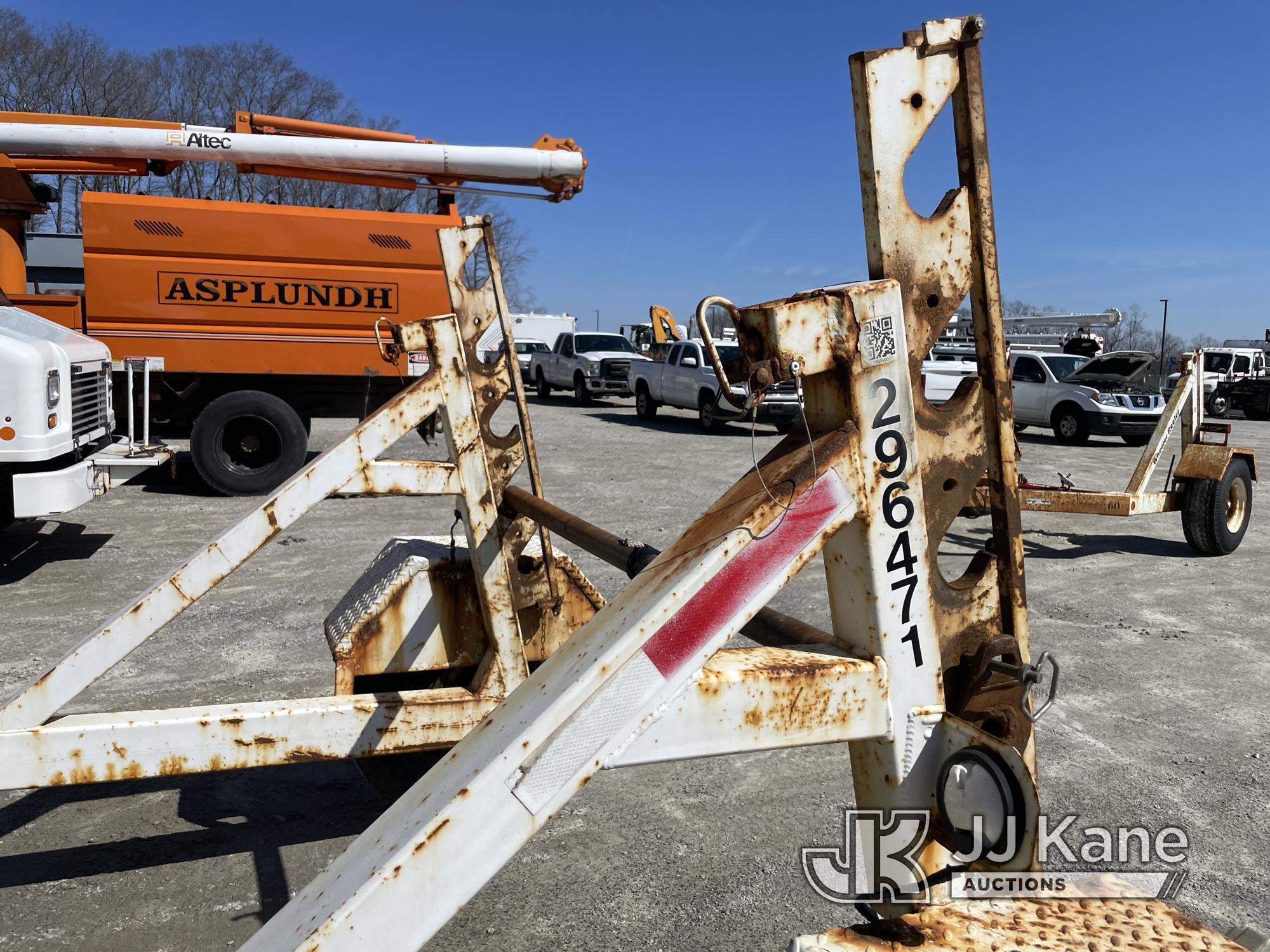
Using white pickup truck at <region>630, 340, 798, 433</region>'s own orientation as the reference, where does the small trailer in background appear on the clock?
The small trailer in background is roughly at 1 o'clock from the white pickup truck.

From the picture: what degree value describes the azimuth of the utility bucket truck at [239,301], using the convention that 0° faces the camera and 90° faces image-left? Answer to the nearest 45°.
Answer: approximately 90°

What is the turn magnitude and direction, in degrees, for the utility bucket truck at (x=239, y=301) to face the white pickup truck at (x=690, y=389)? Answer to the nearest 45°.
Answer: approximately 135° to its right

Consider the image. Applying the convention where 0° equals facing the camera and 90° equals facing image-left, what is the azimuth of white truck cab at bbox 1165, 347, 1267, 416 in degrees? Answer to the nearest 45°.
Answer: approximately 45°

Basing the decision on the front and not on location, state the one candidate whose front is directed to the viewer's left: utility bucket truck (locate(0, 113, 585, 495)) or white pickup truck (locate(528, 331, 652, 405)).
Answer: the utility bucket truck

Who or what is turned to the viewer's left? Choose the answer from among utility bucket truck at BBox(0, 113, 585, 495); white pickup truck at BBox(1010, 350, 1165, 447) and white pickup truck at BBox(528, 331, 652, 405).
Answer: the utility bucket truck

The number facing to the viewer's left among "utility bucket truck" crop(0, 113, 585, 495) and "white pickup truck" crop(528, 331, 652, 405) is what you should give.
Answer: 1

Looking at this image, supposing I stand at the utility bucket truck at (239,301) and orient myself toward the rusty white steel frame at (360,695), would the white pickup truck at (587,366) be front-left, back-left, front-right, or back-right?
back-left

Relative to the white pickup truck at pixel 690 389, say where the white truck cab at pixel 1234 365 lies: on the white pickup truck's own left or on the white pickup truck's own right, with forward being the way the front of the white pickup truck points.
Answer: on the white pickup truck's own left

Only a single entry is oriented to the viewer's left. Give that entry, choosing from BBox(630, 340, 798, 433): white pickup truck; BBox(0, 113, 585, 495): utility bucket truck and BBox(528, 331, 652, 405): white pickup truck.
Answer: the utility bucket truck

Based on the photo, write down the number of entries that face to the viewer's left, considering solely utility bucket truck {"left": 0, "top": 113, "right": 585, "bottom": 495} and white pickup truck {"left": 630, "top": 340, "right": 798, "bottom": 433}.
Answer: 1

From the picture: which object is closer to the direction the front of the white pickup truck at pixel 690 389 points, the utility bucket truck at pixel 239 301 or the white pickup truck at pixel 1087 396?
the white pickup truck at pixel 1087 396

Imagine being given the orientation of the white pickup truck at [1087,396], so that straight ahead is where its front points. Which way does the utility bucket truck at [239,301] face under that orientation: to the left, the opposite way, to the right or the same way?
to the right
